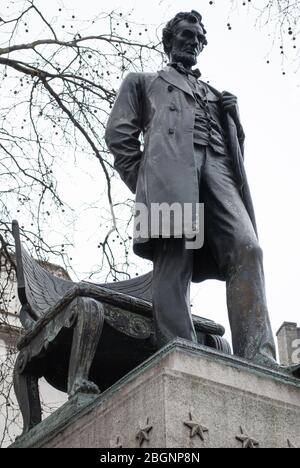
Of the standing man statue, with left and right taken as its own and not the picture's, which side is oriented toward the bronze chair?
back

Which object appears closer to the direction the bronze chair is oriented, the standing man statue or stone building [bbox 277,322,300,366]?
the standing man statue

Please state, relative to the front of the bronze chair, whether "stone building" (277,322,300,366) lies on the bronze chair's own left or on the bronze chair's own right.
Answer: on the bronze chair's own left

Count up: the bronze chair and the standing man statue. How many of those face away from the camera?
0

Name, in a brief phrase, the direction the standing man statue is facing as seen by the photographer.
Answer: facing the viewer and to the right of the viewer

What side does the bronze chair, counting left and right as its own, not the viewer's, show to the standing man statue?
front
